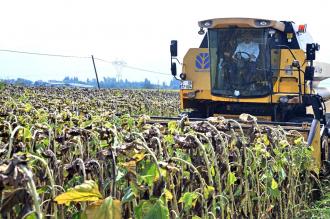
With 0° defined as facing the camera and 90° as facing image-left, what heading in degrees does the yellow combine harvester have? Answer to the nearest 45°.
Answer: approximately 0°
